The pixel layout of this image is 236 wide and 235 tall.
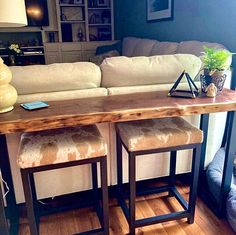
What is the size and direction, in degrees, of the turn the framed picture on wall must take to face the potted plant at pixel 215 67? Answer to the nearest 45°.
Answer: approximately 45° to its left

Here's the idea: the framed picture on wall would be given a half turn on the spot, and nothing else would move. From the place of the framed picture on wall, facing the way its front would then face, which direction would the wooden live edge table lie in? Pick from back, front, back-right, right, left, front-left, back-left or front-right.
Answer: back-right

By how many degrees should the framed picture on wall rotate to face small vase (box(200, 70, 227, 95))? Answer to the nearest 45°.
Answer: approximately 45° to its left

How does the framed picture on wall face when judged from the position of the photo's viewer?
facing the viewer and to the left of the viewer

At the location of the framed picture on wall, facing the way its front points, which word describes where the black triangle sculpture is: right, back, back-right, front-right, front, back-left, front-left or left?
front-left

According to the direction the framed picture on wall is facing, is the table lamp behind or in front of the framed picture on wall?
in front

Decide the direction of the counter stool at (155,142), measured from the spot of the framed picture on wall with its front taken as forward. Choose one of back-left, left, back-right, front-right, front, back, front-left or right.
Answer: front-left
